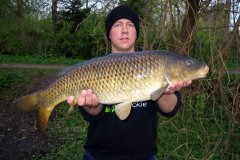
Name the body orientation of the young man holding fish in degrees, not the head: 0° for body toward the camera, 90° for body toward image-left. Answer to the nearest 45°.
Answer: approximately 0°

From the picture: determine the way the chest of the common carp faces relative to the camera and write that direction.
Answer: to the viewer's right

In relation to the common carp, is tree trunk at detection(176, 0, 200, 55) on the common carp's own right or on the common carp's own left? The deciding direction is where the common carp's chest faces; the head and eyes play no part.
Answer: on the common carp's own left
